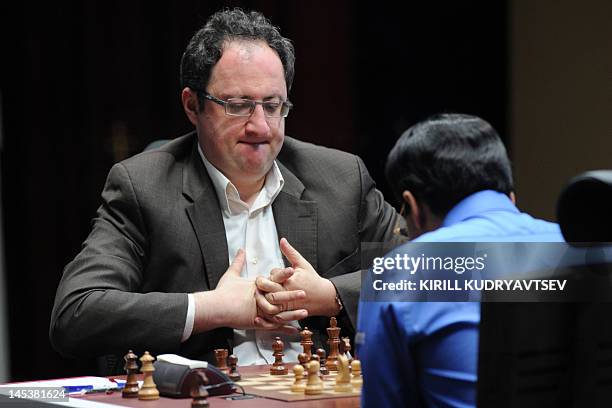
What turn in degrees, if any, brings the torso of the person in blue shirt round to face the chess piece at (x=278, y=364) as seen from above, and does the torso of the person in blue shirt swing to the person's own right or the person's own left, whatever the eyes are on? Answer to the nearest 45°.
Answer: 0° — they already face it

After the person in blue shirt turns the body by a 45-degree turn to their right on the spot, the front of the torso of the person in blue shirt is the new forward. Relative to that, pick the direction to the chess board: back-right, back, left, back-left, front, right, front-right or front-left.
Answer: front-left

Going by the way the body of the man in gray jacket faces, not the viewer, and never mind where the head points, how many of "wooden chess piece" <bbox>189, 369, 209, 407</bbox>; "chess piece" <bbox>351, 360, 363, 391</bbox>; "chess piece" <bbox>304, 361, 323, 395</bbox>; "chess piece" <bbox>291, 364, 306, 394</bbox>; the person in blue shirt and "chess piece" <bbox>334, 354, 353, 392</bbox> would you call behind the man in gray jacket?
0

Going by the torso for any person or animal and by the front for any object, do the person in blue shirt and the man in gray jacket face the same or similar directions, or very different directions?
very different directions

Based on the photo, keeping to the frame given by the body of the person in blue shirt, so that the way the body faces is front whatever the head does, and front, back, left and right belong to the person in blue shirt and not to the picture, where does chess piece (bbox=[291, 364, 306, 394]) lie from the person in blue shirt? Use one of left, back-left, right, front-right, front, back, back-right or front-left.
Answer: front

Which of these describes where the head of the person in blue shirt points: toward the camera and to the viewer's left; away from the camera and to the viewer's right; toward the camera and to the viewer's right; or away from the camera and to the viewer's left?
away from the camera and to the viewer's left

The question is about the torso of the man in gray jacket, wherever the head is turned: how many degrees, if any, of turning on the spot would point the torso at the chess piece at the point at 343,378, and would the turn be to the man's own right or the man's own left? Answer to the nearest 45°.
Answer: approximately 45° to the man's own right

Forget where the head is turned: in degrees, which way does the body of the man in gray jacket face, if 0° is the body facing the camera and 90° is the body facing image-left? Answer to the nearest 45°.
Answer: approximately 315°

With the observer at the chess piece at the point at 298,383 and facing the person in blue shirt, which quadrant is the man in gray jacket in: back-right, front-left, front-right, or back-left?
back-left

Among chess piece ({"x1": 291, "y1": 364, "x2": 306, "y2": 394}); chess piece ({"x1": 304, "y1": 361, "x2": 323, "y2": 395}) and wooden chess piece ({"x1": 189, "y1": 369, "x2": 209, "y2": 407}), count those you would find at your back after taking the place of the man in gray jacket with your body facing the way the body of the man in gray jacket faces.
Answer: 0

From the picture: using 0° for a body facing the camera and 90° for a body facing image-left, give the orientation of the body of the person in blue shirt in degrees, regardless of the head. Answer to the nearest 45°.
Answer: approximately 135°
